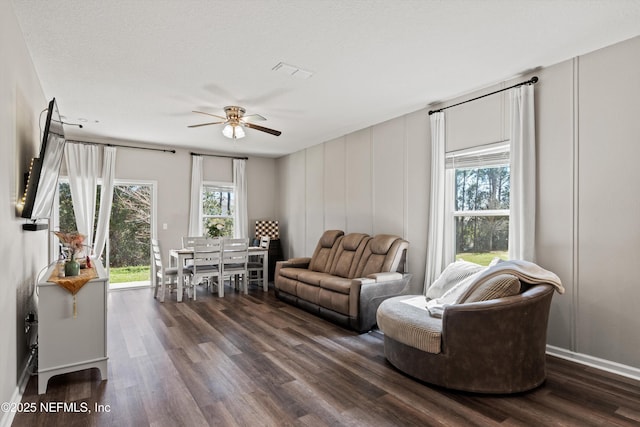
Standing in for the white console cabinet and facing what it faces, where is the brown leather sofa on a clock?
The brown leather sofa is roughly at 12 o'clock from the white console cabinet.

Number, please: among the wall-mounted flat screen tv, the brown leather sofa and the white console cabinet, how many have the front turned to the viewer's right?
2

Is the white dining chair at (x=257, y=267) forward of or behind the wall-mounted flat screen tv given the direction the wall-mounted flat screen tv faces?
forward

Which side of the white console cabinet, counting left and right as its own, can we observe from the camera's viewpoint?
right

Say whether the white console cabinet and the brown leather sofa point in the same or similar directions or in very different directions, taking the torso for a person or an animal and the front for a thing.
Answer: very different directions

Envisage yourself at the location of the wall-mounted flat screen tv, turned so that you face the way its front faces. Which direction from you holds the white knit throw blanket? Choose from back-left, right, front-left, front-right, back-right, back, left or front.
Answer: front-right

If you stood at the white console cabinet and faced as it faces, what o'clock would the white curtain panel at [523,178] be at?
The white curtain panel is roughly at 1 o'clock from the white console cabinet.

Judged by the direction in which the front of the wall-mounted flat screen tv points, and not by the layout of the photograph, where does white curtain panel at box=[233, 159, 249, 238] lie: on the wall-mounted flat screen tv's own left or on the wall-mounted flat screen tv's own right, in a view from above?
on the wall-mounted flat screen tv's own left

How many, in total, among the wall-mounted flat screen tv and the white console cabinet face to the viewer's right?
2

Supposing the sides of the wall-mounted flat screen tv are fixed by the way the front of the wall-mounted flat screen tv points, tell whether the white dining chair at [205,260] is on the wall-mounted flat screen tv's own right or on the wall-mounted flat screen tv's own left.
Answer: on the wall-mounted flat screen tv's own left

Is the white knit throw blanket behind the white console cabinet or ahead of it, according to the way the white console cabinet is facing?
ahead

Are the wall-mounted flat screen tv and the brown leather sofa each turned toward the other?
yes

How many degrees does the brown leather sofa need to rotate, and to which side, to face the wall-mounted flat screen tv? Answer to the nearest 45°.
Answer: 0° — it already faces it

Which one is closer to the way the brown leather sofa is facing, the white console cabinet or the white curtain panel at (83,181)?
the white console cabinet

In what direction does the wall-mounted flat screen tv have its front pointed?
to the viewer's right
